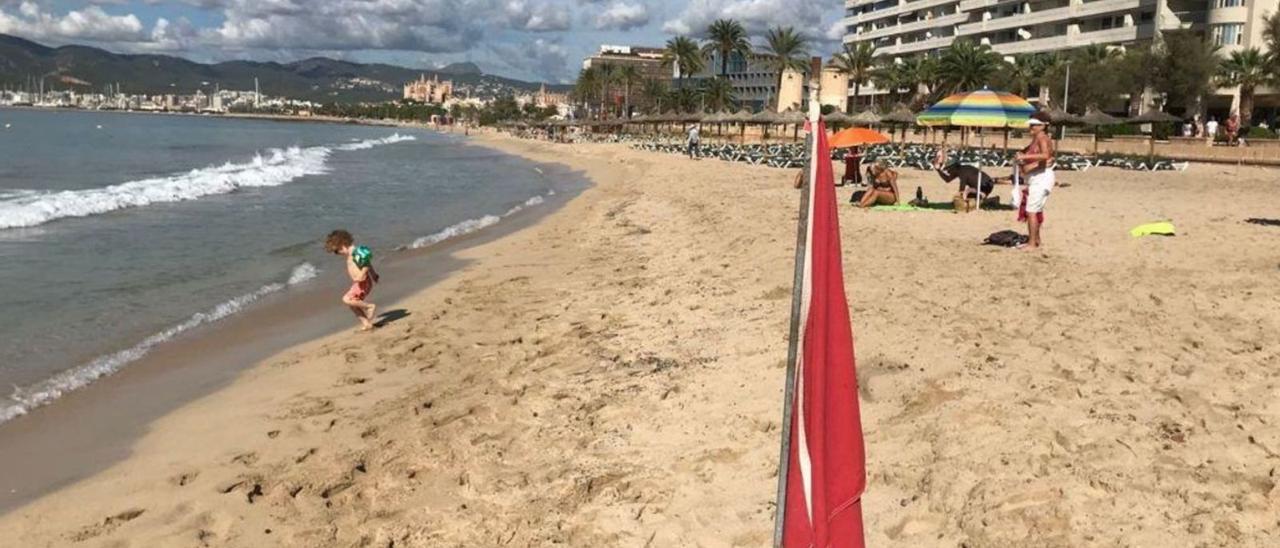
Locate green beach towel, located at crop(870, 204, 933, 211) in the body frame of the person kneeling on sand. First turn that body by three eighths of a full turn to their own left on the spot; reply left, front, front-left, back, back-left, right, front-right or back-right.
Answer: right

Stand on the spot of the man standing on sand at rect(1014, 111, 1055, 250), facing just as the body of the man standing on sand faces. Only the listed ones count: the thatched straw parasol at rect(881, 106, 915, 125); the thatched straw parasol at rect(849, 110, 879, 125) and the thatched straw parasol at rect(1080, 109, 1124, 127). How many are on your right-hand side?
3

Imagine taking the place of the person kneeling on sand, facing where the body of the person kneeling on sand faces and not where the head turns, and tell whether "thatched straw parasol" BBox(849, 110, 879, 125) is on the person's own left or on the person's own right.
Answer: on the person's own right

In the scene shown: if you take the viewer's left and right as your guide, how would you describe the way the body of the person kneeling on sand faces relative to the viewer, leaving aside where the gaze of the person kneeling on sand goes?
facing to the left of the viewer

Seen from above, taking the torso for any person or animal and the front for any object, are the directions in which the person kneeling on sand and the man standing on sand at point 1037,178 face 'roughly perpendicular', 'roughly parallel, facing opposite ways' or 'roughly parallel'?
roughly parallel

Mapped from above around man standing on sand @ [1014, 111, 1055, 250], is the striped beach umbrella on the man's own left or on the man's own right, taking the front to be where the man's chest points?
on the man's own right

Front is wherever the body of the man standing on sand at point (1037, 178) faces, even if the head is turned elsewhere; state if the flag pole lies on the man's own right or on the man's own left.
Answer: on the man's own left

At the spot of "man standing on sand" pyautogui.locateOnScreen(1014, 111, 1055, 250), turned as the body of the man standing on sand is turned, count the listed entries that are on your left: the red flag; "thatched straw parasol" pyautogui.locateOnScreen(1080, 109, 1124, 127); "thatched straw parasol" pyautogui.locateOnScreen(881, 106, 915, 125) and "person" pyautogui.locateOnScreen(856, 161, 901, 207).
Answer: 1

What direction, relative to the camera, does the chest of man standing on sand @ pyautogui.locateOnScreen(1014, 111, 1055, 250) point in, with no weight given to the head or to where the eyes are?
to the viewer's left

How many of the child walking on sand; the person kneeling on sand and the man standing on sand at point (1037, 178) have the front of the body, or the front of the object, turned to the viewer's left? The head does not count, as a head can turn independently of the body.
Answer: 3

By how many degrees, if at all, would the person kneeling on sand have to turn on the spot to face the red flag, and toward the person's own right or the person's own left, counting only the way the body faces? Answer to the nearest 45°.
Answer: approximately 90° to the person's own left

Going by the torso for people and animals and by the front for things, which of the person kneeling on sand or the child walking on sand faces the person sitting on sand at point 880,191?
the person kneeling on sand

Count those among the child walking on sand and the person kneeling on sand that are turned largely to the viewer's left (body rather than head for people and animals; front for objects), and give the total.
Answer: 2

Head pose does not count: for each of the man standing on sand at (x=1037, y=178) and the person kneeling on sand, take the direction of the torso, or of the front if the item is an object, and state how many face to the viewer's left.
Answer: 2

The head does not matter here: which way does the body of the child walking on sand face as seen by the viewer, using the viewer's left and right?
facing to the left of the viewer

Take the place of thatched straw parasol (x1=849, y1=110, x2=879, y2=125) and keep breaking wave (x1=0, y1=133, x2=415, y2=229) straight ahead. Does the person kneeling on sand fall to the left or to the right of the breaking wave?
left
